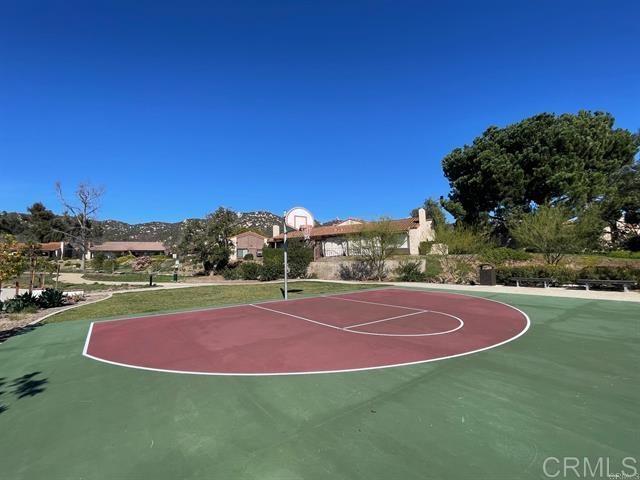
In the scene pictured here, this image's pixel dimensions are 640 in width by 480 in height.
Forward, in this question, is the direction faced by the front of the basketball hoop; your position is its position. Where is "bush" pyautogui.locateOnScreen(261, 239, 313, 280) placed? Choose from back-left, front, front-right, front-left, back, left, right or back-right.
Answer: back-left

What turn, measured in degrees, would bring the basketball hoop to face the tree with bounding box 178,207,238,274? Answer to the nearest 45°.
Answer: approximately 180°

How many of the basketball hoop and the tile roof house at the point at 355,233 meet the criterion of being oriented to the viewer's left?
0

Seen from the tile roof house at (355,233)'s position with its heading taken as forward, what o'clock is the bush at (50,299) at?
The bush is roughly at 1 o'clock from the tile roof house.

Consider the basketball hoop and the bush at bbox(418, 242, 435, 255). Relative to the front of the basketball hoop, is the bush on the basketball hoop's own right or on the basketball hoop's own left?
on the basketball hoop's own left

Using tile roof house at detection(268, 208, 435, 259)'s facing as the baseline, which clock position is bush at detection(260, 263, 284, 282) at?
The bush is roughly at 2 o'clock from the tile roof house.

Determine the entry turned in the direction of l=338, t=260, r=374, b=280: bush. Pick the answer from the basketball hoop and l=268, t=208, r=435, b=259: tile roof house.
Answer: the tile roof house

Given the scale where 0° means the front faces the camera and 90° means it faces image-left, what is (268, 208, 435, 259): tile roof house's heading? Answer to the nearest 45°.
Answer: approximately 0°

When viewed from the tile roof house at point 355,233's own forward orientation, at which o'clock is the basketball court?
The basketball court is roughly at 12 o'clock from the tile roof house.

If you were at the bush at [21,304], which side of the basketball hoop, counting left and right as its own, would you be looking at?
right

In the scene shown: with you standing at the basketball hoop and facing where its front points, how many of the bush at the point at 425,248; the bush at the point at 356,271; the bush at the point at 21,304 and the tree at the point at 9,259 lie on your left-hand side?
2

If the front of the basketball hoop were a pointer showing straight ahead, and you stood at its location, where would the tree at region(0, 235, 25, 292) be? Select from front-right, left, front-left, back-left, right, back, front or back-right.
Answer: right

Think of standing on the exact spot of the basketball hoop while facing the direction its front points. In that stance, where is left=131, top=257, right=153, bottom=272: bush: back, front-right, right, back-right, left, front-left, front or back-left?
back

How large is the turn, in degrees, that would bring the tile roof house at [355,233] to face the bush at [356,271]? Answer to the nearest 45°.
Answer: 0° — it already faces it

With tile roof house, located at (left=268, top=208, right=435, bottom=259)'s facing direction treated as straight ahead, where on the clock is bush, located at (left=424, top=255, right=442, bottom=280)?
The bush is roughly at 11 o'clock from the tile roof house.

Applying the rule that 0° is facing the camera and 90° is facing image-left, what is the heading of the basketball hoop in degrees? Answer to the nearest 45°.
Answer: approximately 315°

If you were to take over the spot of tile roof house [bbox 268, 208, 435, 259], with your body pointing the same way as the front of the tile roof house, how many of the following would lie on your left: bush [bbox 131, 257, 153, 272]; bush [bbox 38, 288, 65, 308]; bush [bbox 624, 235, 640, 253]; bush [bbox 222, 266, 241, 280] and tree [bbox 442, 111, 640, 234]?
2
